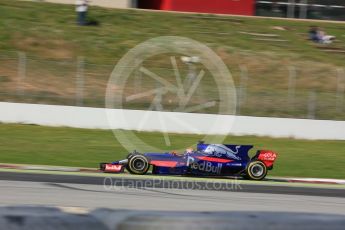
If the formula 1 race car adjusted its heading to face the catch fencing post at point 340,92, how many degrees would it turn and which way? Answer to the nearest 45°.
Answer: approximately 135° to its right

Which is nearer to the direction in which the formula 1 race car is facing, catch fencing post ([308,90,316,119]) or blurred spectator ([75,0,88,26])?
the blurred spectator

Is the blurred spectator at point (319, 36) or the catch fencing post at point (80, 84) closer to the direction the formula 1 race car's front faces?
the catch fencing post

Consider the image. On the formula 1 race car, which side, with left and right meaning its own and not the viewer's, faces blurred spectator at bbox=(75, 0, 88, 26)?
right

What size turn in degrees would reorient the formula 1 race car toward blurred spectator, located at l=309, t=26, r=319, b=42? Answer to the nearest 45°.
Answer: approximately 90° to its right

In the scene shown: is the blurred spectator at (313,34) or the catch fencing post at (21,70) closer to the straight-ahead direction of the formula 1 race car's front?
the catch fencing post

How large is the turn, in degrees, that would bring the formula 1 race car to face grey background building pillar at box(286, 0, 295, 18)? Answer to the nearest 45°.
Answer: approximately 90° to its right

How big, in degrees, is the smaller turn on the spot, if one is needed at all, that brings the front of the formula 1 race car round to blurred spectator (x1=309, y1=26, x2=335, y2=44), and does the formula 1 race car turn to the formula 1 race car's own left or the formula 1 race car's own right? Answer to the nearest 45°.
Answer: approximately 90° to the formula 1 race car's own right

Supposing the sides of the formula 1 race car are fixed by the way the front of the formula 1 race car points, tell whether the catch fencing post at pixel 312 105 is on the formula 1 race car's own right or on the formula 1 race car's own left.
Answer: on the formula 1 race car's own right

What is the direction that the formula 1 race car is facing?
to the viewer's left
